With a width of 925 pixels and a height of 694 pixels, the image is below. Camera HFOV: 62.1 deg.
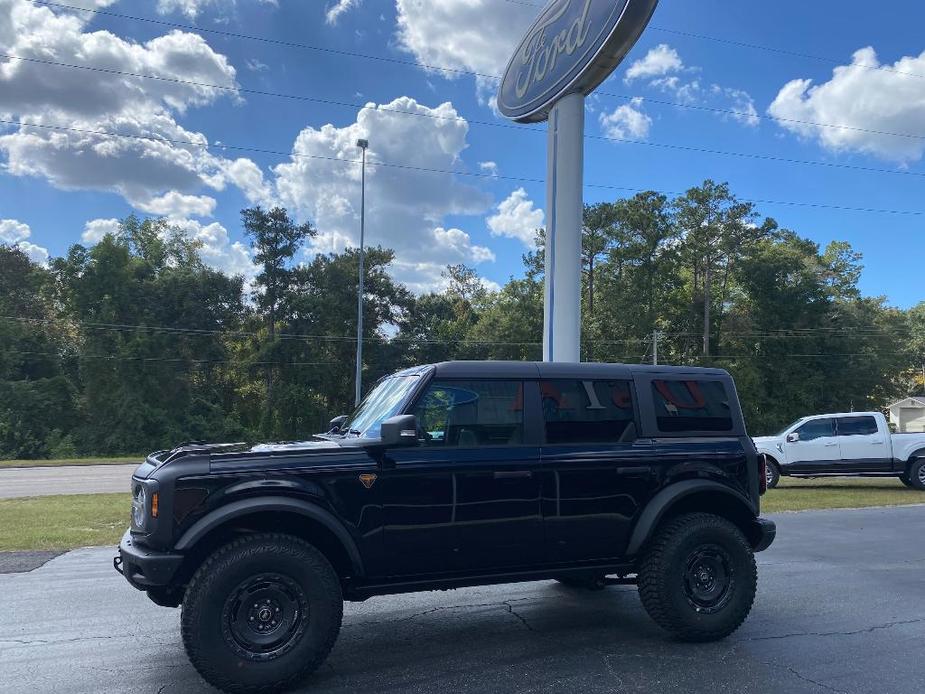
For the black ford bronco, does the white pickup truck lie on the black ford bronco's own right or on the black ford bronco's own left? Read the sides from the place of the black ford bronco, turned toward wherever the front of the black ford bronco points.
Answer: on the black ford bronco's own right

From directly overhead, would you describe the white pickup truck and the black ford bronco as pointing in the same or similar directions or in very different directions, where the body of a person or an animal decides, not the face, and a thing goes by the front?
same or similar directions

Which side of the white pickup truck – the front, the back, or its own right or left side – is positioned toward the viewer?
left

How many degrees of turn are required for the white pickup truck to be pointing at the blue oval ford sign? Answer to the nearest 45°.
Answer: approximately 45° to its left

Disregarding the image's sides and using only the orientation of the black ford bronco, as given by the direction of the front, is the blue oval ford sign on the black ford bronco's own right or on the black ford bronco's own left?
on the black ford bronco's own right

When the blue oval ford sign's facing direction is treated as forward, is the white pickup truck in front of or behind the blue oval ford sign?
behind

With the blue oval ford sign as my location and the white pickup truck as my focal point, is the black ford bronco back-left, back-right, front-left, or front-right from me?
back-right

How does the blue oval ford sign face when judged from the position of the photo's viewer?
facing the viewer and to the left of the viewer

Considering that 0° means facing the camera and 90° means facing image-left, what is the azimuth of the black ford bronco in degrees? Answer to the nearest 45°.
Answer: approximately 90°

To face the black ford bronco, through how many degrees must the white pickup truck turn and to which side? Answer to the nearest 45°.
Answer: approximately 90° to its left

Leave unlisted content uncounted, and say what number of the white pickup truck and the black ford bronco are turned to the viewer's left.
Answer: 2

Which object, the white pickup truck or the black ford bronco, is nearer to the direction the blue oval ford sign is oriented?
the black ford bronco

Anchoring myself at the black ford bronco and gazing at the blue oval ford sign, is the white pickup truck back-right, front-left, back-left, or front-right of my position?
front-right
